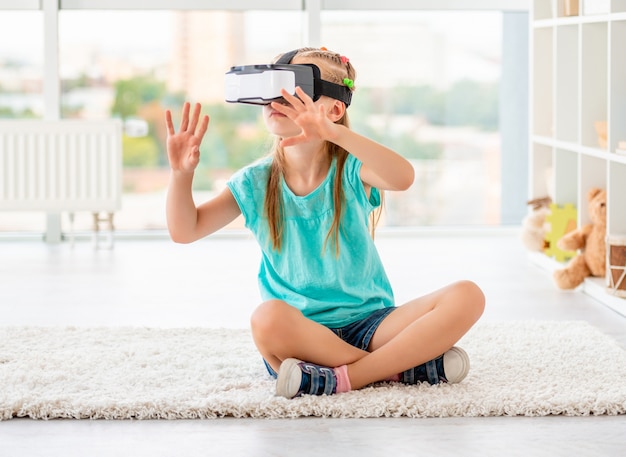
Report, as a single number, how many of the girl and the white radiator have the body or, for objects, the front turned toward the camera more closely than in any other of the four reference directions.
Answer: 2

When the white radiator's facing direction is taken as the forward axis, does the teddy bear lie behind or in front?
in front

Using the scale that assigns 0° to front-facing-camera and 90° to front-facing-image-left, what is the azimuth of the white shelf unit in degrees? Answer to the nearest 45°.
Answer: approximately 45°

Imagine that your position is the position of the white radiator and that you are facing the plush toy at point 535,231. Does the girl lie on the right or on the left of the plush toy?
right

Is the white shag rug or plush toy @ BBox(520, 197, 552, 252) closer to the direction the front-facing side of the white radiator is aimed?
the white shag rug

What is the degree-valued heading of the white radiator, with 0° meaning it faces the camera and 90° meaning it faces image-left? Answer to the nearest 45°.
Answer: approximately 0°

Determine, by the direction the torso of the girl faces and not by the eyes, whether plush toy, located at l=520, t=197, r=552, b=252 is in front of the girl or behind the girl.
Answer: behind

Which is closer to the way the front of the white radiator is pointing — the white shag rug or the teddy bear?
the white shag rug

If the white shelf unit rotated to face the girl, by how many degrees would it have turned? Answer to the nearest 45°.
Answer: approximately 45° to its left
